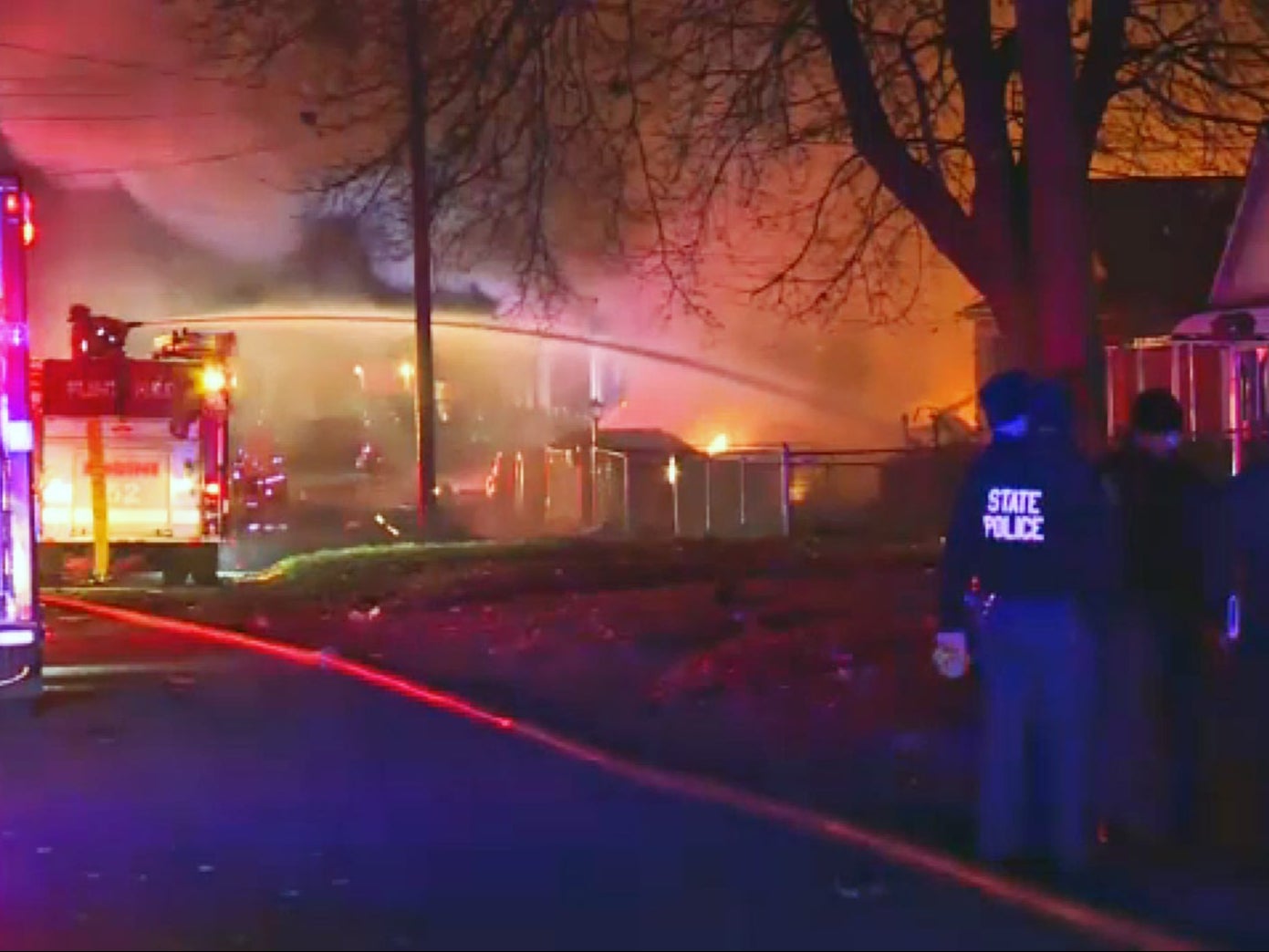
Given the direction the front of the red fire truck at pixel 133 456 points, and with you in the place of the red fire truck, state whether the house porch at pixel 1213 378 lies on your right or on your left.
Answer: on your right

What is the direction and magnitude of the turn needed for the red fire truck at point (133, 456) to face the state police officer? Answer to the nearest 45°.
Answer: approximately 180°

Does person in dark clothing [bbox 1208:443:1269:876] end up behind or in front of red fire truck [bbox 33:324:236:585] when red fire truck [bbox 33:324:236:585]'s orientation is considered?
behind

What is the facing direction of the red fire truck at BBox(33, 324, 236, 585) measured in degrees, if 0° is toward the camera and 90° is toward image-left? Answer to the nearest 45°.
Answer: approximately 180°

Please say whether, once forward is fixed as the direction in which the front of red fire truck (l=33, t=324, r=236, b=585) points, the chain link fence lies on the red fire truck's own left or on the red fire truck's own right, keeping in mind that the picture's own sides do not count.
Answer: on the red fire truck's own right

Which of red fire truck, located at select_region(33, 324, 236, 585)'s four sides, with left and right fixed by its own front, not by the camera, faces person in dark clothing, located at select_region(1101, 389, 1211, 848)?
back
